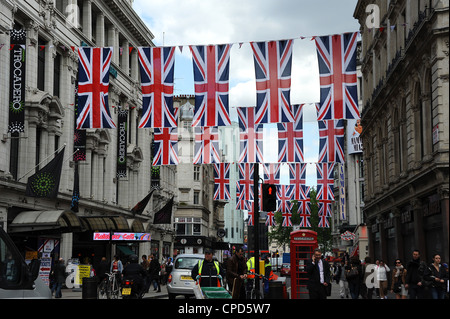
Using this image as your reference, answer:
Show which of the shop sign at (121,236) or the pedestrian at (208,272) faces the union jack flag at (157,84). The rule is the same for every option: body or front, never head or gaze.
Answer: the shop sign

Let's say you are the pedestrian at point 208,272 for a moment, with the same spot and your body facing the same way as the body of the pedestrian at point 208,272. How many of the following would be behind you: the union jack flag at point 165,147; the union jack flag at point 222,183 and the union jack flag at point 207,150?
3

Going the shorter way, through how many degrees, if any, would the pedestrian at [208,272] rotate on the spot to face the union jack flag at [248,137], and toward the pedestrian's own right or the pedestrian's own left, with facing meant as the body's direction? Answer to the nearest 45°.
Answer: approximately 180°

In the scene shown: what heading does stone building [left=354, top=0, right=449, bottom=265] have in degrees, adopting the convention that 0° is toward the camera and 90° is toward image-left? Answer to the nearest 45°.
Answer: approximately 45°

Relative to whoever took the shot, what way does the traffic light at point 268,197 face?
facing the viewer

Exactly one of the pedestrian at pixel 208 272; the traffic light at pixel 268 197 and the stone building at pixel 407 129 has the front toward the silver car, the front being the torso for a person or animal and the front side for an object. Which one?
the stone building

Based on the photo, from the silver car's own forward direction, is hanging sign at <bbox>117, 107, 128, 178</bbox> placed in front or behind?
in front

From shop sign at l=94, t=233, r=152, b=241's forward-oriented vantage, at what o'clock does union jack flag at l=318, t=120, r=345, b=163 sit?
The union jack flag is roughly at 10 o'clock from the shop sign.
